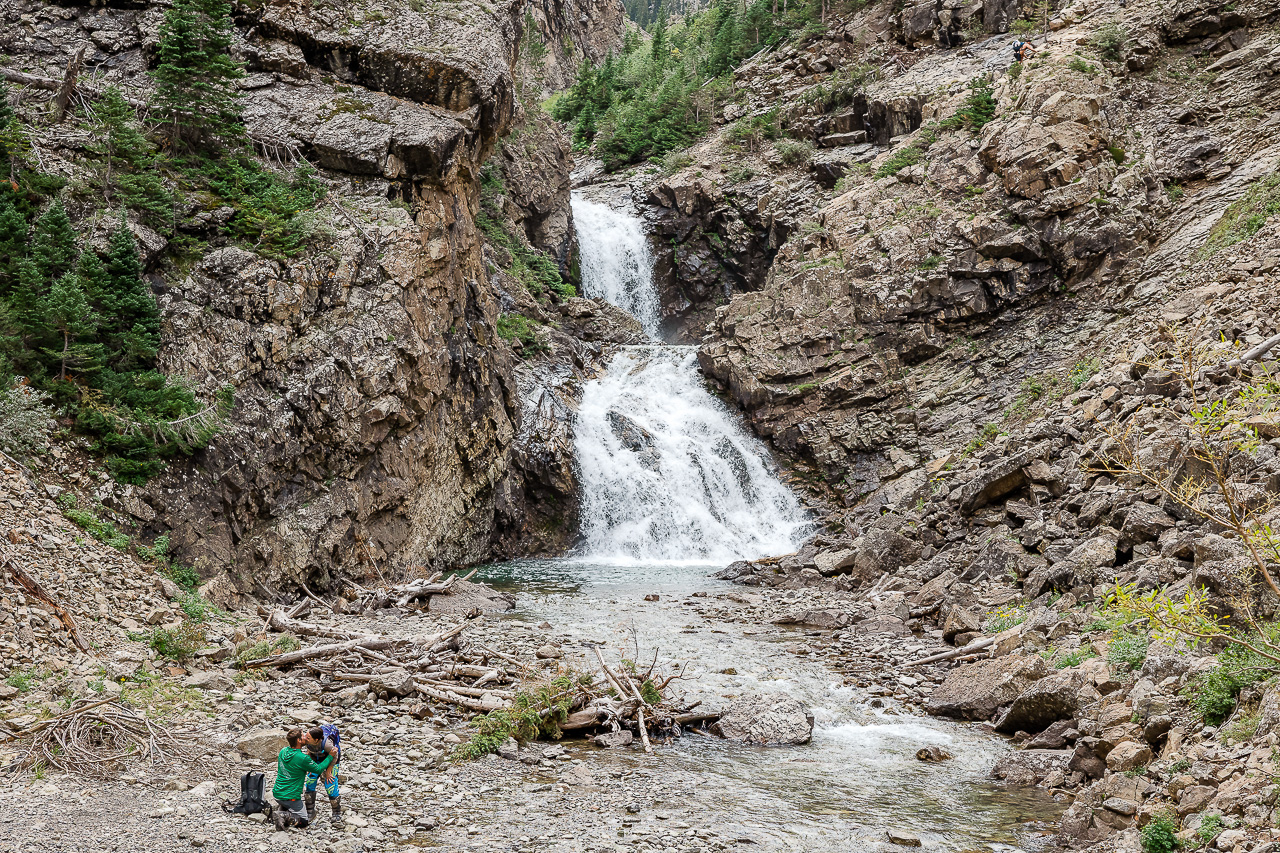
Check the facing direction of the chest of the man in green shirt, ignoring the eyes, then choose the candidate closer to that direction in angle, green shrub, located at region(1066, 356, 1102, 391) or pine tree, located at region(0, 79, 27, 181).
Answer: the green shrub

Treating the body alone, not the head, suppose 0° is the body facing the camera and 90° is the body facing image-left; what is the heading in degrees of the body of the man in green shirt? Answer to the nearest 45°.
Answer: approximately 225°
